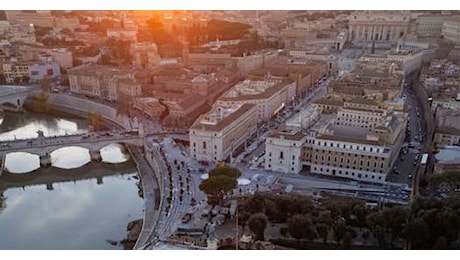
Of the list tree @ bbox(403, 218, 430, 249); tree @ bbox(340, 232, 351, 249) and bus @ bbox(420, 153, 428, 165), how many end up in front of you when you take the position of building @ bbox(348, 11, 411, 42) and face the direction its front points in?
3

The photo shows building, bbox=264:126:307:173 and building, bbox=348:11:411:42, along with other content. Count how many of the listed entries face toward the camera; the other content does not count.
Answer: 2

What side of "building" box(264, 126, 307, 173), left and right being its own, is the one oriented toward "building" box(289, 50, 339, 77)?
back

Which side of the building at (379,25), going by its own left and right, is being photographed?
front

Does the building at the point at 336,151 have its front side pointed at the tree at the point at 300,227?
yes

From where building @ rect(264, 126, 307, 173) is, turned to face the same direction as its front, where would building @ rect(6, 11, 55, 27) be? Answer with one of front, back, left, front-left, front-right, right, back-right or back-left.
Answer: back-right

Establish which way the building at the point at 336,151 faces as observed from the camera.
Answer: facing the viewer

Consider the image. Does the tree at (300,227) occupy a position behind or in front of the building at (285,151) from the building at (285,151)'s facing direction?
in front

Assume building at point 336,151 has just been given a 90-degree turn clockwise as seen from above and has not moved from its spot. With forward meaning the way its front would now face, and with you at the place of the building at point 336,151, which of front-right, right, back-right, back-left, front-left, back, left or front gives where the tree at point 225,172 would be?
front-left

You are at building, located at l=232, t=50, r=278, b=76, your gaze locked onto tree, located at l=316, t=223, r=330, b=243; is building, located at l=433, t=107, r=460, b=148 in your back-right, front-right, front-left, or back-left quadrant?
front-left

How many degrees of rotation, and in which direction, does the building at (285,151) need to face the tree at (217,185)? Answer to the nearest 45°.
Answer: approximately 45° to its right

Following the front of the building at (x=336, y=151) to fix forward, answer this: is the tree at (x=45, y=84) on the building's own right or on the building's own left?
on the building's own right

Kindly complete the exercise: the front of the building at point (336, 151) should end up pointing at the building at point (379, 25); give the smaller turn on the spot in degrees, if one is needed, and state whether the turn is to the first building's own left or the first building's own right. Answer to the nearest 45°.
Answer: approximately 180°

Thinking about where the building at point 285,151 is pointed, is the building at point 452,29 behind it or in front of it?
behind

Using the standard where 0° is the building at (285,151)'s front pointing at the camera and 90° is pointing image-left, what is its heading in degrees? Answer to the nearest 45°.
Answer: approximately 0°

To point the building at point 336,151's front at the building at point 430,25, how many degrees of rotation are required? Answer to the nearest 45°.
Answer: approximately 180°
